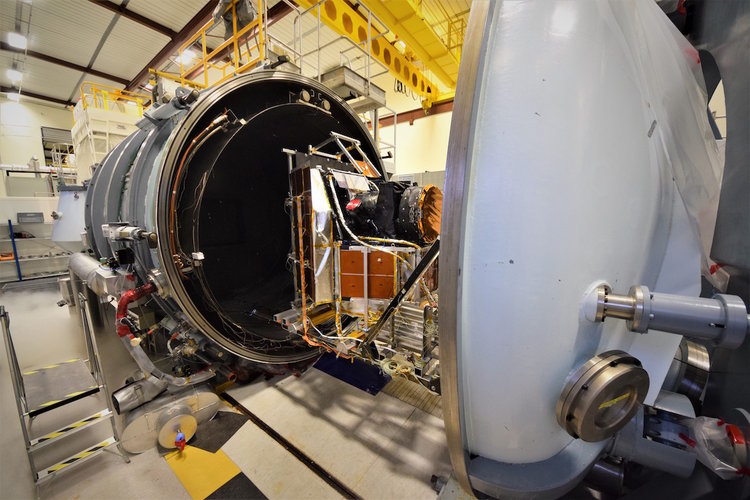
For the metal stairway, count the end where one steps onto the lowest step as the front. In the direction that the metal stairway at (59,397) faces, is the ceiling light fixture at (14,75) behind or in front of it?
behind

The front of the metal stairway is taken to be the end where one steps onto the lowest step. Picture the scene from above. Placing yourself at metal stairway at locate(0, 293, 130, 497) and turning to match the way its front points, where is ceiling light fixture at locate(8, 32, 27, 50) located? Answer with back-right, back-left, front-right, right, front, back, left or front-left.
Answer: back

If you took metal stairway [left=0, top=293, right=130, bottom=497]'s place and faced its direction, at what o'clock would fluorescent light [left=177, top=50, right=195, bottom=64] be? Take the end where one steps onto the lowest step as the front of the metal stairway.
The fluorescent light is roughly at 7 o'clock from the metal stairway.

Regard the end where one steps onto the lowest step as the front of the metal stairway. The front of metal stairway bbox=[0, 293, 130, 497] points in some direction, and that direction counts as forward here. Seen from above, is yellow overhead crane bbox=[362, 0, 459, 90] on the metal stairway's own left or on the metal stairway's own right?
on the metal stairway's own left

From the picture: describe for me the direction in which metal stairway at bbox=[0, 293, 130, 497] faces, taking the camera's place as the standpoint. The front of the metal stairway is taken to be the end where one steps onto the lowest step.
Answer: facing the viewer
